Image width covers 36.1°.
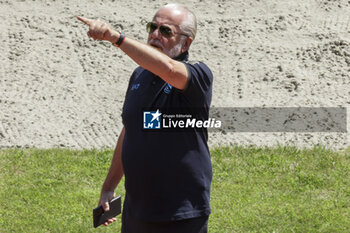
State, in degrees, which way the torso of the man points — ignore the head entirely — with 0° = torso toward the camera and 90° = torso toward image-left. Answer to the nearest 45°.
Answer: approximately 45°

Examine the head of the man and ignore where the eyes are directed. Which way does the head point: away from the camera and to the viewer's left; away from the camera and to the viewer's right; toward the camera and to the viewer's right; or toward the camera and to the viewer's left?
toward the camera and to the viewer's left
